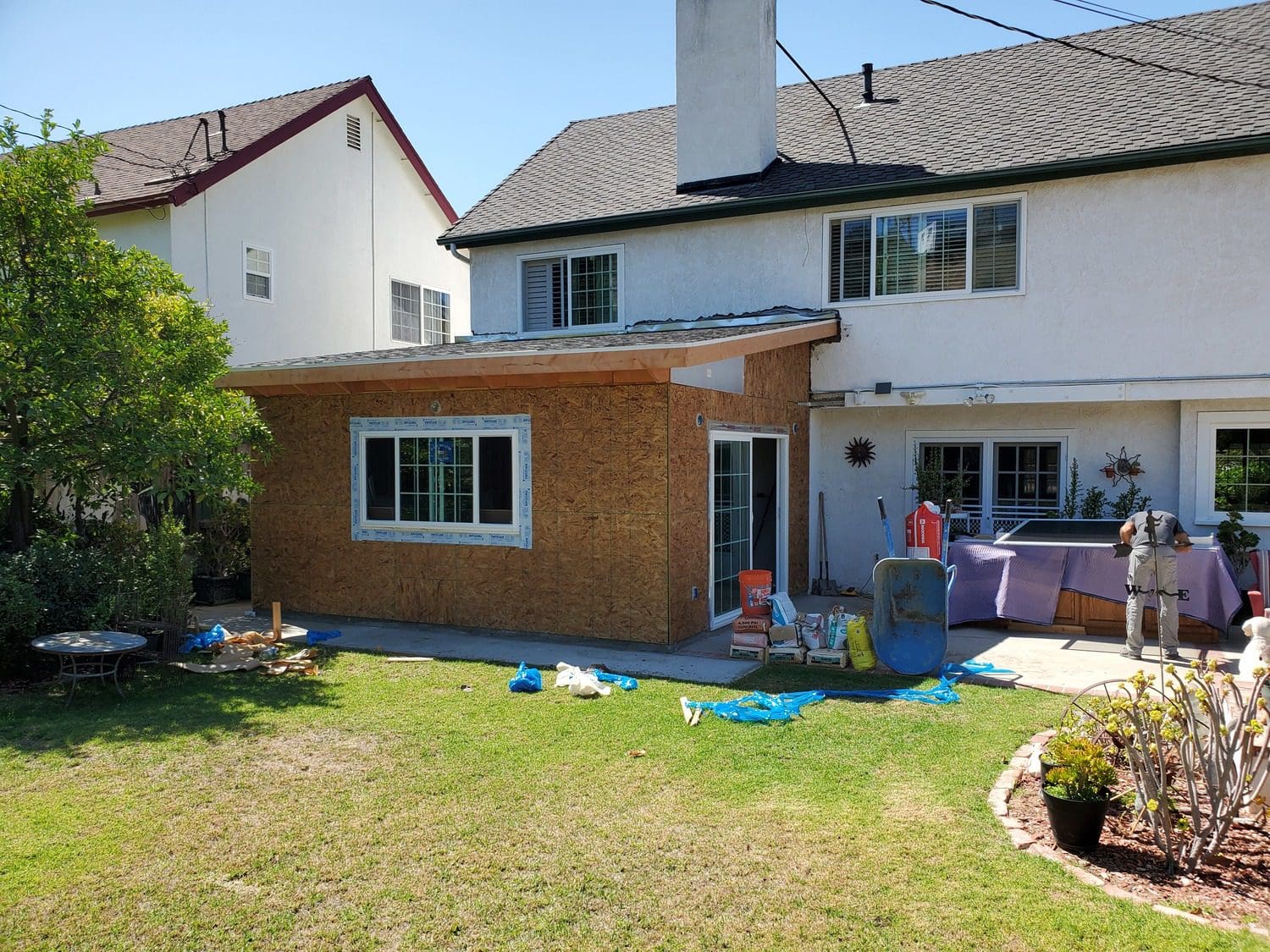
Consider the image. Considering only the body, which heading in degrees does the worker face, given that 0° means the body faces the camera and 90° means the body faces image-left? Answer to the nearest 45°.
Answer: approximately 180°

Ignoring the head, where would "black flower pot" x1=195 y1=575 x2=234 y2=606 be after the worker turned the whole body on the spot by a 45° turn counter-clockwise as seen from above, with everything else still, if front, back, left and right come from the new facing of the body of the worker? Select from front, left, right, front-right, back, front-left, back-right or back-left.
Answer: front-left

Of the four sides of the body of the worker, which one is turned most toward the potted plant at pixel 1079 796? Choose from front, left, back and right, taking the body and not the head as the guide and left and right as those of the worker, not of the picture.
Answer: back

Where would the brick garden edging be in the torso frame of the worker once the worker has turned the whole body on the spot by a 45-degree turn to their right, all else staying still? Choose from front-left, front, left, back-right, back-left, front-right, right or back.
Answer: back-right

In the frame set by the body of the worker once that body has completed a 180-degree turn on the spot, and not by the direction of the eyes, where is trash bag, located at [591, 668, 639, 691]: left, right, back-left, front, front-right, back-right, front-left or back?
front-right

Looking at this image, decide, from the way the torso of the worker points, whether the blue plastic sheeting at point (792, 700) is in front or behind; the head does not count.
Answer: behind

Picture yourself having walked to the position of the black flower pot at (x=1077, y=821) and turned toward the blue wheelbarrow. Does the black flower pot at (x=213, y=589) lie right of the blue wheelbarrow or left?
left

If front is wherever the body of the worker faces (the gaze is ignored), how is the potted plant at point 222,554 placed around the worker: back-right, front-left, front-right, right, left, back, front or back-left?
left

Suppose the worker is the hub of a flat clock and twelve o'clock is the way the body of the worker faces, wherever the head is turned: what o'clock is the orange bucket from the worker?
The orange bucket is roughly at 8 o'clock from the worker.

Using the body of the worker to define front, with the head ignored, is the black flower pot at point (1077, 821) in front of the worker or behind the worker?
behind

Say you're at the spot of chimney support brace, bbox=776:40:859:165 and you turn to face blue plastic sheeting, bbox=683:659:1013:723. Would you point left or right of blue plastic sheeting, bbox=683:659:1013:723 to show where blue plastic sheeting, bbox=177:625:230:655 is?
right
